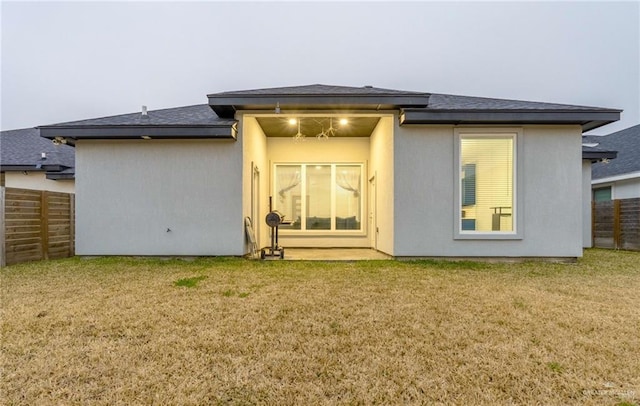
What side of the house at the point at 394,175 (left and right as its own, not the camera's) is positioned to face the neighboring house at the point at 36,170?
left

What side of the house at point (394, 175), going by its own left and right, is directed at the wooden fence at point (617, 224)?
right

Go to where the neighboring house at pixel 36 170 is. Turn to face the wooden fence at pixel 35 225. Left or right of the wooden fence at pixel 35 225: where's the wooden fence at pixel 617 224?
left

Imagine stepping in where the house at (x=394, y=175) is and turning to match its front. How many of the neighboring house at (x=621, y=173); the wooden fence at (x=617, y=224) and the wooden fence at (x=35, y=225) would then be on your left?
1

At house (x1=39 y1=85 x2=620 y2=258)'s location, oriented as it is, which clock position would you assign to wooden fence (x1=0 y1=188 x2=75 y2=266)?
The wooden fence is roughly at 9 o'clock from the house.

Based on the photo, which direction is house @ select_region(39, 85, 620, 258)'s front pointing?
away from the camera
